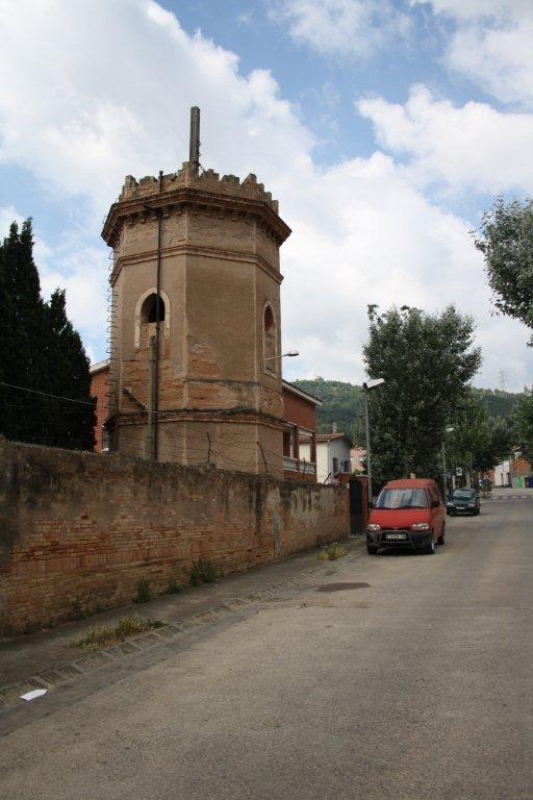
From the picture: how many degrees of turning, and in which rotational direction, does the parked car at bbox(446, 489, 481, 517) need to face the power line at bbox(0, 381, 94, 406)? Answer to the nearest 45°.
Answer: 0° — it already faces it

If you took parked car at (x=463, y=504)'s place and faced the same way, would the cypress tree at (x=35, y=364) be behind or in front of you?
in front

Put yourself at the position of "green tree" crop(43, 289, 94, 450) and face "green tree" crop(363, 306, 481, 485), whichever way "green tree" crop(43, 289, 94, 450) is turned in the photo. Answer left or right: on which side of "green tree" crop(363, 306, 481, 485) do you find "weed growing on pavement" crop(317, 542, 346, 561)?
right

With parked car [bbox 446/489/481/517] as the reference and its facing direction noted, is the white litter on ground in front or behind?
in front

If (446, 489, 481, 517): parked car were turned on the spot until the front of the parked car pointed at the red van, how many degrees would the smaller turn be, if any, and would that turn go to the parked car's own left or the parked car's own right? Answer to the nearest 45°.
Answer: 0° — it already faces it

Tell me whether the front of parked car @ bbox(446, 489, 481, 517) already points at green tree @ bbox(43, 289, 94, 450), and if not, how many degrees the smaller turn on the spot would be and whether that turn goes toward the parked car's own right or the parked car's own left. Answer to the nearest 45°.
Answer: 0° — it already faces it

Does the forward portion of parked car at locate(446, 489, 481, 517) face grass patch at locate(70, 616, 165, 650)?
yes

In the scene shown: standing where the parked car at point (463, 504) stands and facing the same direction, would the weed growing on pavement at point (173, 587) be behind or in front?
in front

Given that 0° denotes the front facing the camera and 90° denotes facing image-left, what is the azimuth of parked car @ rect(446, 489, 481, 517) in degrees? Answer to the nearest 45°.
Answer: approximately 0°
